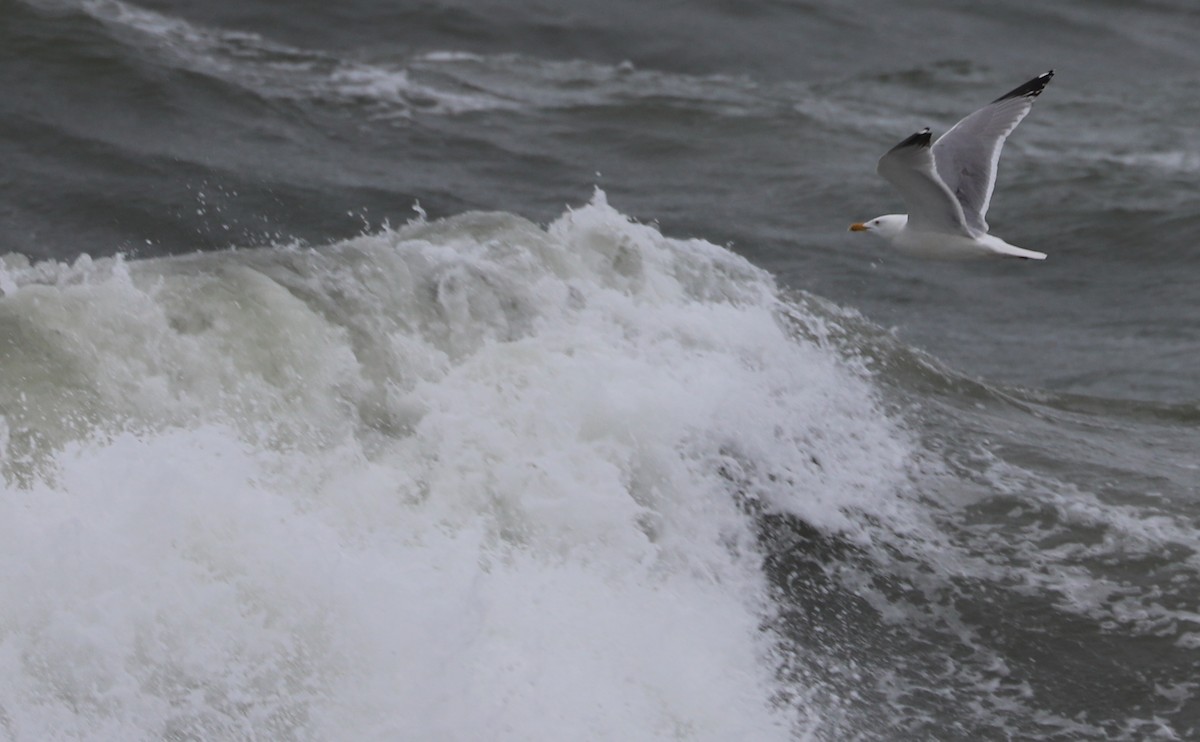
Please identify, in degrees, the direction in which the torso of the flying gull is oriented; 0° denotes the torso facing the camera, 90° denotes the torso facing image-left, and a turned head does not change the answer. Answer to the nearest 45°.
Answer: approximately 90°
